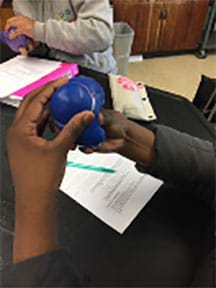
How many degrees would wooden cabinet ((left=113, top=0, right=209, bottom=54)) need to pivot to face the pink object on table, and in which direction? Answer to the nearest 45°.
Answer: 0° — it already faces it

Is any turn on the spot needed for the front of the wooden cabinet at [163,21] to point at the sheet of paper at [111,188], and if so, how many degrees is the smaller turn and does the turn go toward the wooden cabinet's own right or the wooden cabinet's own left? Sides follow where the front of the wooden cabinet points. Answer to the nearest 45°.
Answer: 0° — it already faces it

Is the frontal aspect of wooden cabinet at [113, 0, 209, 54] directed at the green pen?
yes

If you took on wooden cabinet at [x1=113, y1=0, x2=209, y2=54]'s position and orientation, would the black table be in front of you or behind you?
in front

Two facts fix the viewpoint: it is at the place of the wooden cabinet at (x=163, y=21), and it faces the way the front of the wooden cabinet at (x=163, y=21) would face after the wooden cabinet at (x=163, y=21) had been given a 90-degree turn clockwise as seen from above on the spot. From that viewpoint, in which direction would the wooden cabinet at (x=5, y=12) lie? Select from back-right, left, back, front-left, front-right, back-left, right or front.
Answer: front-left

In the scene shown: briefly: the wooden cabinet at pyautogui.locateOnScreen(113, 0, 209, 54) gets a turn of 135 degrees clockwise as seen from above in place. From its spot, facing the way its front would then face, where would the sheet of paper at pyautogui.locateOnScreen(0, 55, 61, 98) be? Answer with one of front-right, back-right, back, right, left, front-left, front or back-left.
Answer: back-left

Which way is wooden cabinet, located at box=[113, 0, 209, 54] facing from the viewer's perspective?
toward the camera
